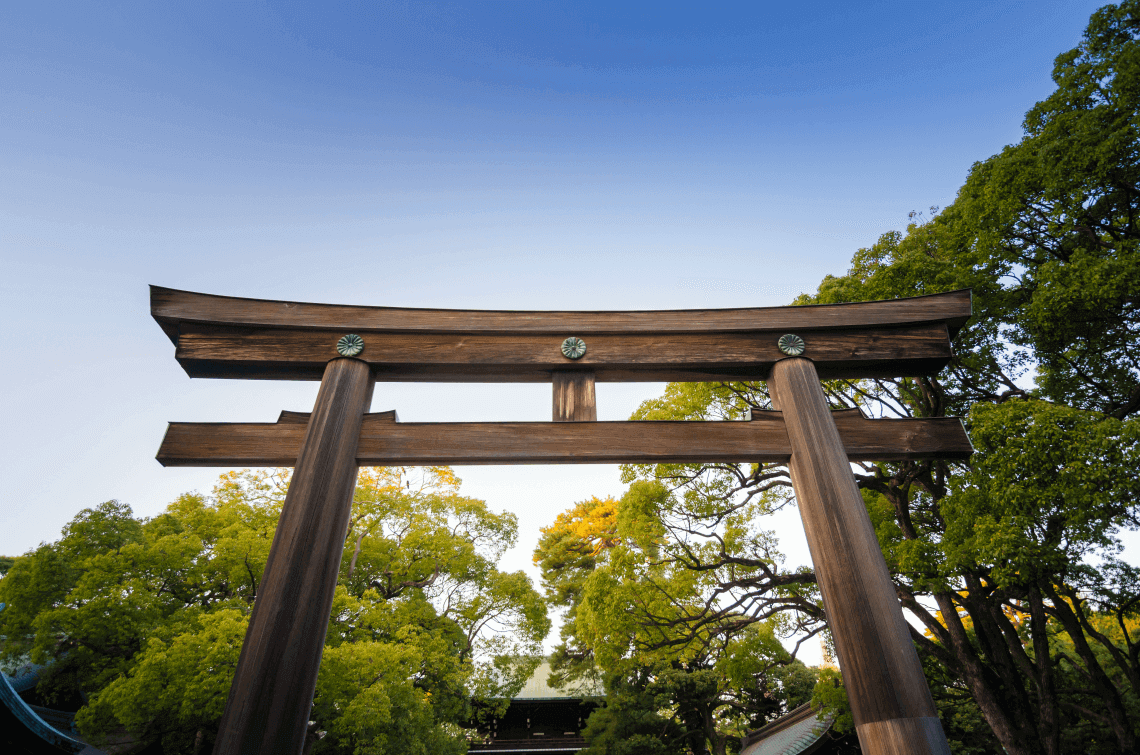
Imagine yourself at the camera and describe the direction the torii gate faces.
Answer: facing the viewer

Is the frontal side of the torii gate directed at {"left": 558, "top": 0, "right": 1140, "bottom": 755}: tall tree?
no

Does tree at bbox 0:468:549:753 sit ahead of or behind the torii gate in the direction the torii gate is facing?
behind

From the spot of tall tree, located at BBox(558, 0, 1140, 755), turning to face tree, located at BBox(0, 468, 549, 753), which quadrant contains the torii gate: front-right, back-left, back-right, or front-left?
front-left

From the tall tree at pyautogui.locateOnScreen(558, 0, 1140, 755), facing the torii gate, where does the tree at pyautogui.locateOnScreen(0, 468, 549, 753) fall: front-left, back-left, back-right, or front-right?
front-right
